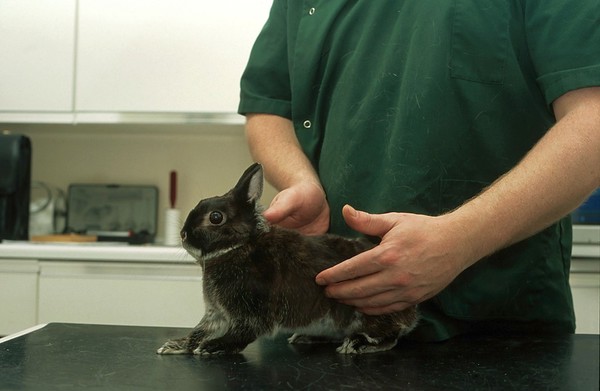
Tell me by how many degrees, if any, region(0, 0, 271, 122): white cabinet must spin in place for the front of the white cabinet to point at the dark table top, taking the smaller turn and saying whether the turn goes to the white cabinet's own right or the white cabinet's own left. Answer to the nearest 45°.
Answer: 0° — it already faces it

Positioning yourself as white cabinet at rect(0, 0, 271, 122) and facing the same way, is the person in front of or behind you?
in front

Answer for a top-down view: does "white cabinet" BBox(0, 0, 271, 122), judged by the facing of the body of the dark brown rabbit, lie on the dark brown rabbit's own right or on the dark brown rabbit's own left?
on the dark brown rabbit's own right

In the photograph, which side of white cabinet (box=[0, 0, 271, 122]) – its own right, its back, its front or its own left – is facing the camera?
front

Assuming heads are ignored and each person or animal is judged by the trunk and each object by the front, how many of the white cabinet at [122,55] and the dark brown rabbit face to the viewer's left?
1

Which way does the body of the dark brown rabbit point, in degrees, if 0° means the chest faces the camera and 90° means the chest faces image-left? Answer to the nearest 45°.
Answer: approximately 90°

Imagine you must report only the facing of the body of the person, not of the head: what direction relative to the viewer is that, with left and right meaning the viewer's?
facing the viewer and to the left of the viewer

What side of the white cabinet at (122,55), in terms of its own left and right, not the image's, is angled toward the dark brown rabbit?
front

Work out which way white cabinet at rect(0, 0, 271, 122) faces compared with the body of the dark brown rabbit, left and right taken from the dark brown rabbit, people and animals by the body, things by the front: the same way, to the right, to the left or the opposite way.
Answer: to the left
